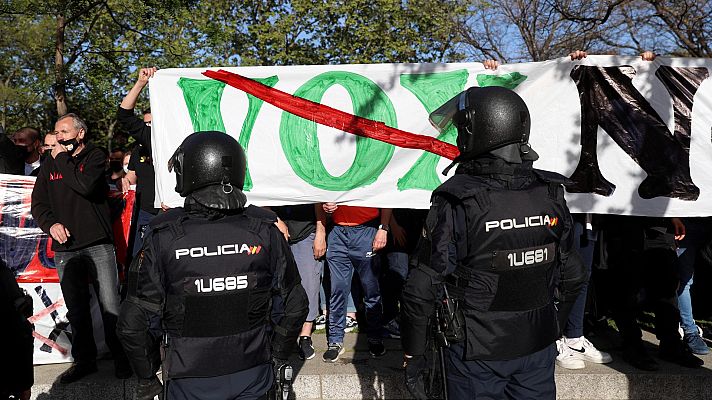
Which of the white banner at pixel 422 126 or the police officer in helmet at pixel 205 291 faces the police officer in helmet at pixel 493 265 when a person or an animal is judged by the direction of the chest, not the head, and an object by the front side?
the white banner

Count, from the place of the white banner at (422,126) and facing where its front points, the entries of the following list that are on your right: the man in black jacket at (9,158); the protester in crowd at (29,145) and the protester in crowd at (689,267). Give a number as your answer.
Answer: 2

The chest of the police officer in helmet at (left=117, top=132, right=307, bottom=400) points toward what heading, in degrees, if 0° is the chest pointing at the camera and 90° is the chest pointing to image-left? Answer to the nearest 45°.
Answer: approximately 180°

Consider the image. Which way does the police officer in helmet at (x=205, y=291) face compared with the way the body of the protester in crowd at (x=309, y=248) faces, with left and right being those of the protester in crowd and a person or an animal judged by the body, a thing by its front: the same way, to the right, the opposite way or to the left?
the opposite way

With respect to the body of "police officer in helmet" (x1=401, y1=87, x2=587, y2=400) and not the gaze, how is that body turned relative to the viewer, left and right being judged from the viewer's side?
facing away from the viewer and to the left of the viewer

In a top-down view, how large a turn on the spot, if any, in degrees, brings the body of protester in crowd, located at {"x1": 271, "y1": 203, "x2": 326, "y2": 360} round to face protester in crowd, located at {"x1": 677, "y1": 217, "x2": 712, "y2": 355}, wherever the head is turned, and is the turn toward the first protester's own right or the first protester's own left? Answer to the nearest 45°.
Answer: approximately 90° to the first protester's own left

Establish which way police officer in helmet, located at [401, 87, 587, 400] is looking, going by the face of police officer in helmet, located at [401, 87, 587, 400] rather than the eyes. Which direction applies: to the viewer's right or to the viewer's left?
to the viewer's left

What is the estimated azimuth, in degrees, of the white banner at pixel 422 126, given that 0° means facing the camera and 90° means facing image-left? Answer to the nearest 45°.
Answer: approximately 0°

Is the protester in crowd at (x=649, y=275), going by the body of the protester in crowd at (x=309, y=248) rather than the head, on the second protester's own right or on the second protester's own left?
on the second protester's own left

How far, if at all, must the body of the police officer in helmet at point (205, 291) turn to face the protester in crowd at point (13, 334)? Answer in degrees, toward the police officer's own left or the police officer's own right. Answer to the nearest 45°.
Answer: approximately 45° to the police officer's own left

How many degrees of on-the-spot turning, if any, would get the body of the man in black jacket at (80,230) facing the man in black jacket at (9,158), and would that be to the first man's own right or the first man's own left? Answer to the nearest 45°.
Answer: approximately 135° to the first man's own right
